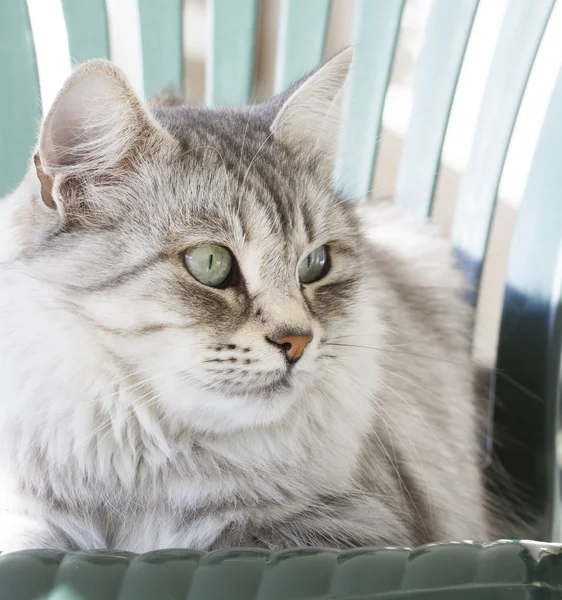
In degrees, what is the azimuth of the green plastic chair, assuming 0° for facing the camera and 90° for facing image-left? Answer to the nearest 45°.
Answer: approximately 0°
